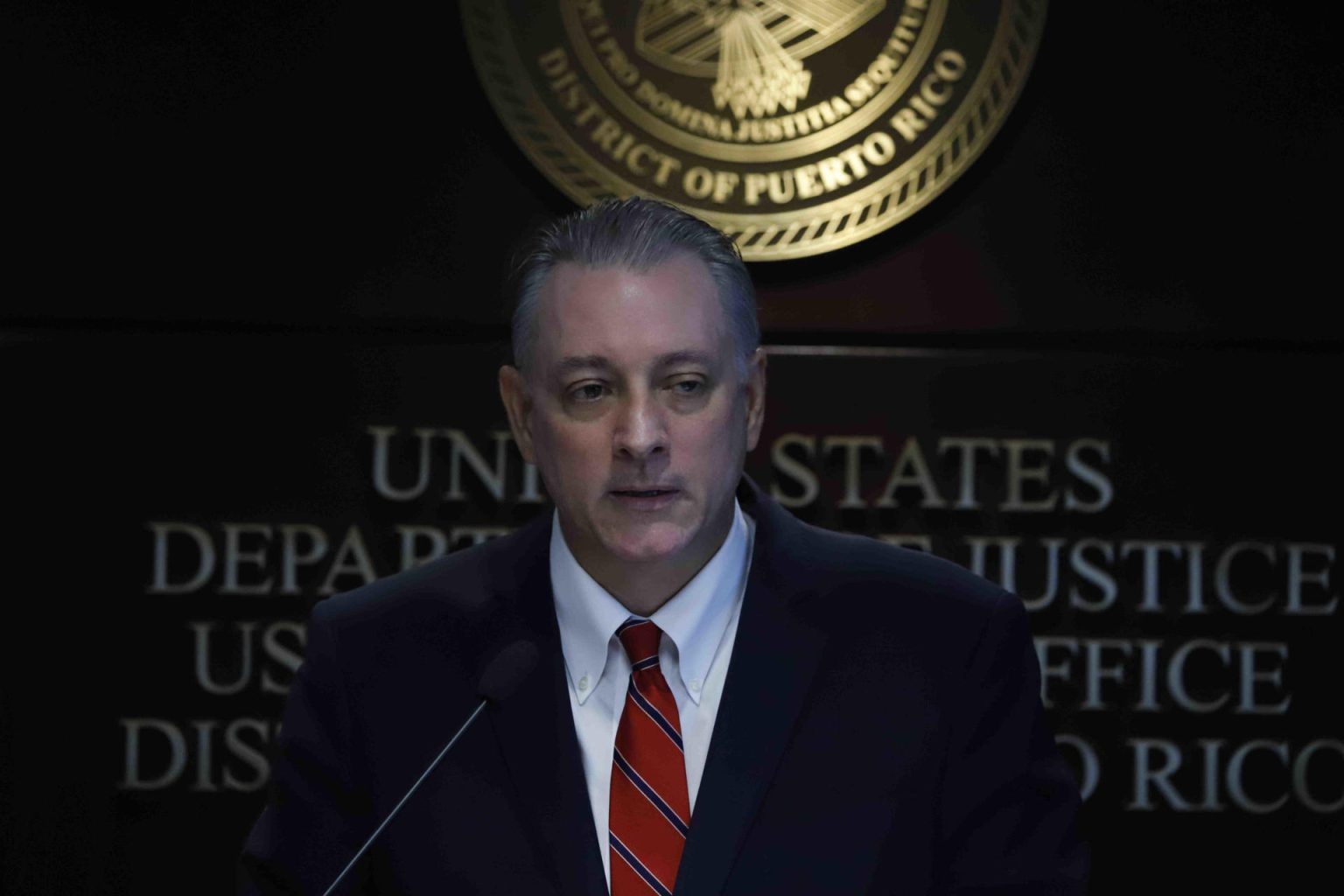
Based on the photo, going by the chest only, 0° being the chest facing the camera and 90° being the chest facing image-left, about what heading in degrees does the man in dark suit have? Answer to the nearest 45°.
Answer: approximately 0°

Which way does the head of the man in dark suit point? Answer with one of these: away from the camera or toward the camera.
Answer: toward the camera
